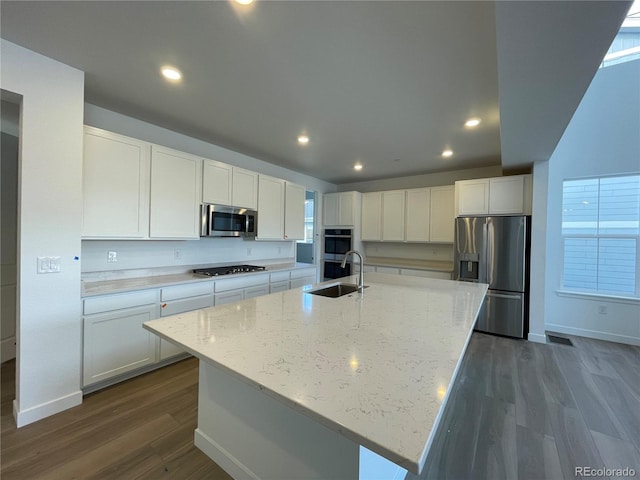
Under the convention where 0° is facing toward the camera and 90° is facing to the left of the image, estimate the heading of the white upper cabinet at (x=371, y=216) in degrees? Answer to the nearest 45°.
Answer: approximately 0°

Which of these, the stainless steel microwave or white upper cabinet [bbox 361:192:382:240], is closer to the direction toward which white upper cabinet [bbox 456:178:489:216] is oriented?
the stainless steel microwave

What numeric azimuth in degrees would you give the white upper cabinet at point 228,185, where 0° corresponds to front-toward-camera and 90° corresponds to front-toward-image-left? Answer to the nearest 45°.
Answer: approximately 315°

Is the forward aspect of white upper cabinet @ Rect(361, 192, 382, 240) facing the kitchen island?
yes

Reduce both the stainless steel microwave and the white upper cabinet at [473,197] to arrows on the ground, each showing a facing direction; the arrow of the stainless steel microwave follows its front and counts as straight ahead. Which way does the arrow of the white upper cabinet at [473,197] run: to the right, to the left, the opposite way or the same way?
to the right

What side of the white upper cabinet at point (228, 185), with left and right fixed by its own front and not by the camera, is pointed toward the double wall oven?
left

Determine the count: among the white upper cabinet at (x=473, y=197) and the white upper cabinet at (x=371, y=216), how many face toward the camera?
2

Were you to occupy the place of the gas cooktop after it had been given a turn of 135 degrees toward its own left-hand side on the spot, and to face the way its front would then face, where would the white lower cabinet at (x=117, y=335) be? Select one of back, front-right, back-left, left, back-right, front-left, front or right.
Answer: back-left

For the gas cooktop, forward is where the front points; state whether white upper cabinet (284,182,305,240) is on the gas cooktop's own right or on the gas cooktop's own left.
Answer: on the gas cooktop's own left

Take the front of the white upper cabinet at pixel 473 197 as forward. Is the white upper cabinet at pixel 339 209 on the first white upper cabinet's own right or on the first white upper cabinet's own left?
on the first white upper cabinet's own right
